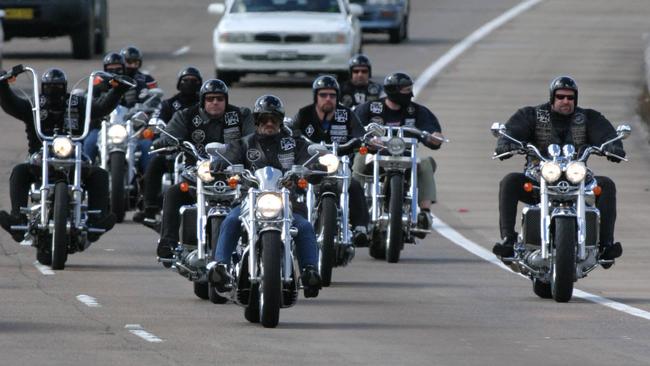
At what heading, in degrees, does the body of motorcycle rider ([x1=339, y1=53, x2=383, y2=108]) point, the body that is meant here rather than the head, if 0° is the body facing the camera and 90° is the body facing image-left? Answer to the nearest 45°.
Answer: approximately 0°

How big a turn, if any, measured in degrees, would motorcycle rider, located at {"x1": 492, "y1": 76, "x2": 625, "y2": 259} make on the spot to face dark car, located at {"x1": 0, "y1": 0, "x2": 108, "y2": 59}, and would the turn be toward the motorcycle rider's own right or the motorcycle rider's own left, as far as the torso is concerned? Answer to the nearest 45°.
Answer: approximately 135° to the motorcycle rider's own right

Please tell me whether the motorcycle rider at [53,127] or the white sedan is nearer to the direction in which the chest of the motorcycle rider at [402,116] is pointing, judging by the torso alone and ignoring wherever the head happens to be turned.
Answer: the motorcycle rider

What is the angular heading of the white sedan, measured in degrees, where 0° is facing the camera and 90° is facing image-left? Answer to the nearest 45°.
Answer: approximately 0°

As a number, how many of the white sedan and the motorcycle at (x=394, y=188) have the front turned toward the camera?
2

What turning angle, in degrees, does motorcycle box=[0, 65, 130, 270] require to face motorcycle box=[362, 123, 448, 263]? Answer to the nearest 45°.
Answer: approximately 90° to its left

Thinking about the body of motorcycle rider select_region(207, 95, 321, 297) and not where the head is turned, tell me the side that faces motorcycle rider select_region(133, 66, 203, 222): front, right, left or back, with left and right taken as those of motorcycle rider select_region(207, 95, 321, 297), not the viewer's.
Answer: back

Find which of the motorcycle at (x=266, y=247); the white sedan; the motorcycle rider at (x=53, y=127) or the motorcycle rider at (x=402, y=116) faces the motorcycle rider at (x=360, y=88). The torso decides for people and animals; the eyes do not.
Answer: the white sedan
